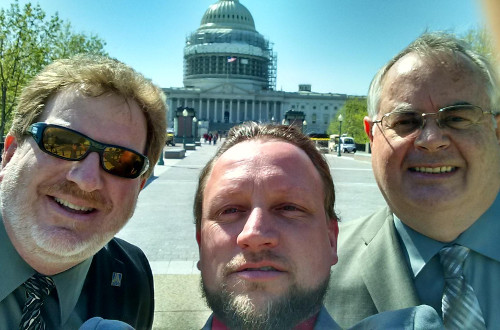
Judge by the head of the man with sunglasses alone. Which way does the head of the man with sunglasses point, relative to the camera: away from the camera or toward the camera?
toward the camera

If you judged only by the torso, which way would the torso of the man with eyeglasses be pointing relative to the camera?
toward the camera

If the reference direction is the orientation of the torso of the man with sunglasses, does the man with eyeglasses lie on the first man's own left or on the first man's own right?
on the first man's own left

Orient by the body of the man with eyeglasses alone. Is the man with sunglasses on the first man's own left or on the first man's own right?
on the first man's own right

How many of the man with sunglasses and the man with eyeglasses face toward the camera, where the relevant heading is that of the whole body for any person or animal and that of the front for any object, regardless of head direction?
2
